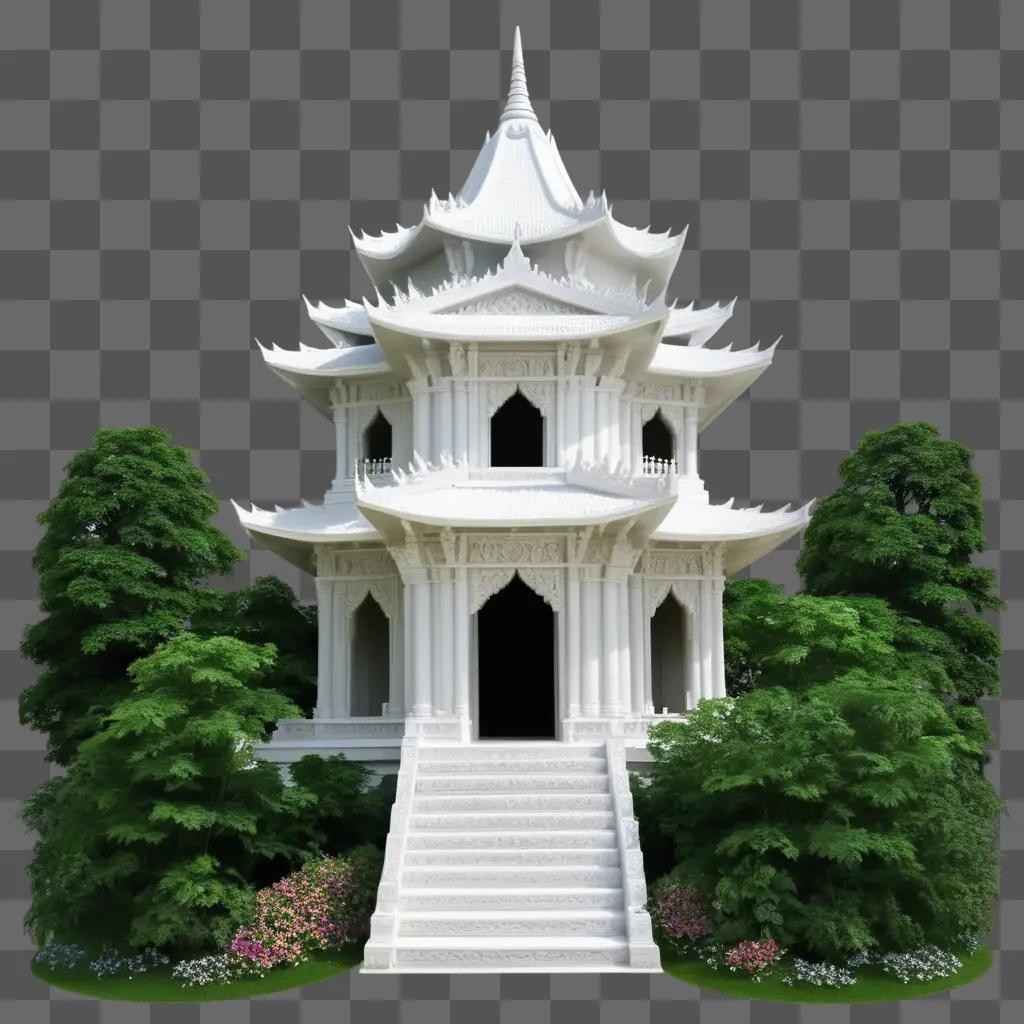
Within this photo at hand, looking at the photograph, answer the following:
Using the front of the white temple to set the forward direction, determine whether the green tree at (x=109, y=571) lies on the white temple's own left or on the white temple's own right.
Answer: on the white temple's own right

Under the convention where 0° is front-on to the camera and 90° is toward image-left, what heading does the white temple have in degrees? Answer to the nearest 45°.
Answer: approximately 0°

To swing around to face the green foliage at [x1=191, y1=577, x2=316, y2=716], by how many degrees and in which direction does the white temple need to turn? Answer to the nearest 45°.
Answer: approximately 135° to its right

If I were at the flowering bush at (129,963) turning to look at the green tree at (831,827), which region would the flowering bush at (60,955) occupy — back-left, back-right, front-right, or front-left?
back-left

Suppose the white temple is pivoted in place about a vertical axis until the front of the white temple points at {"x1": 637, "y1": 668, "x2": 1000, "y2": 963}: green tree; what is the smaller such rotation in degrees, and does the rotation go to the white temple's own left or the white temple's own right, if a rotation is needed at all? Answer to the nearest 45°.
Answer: approximately 45° to the white temple's own left

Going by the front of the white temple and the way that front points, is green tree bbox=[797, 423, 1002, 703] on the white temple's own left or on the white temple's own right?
on the white temple's own left
